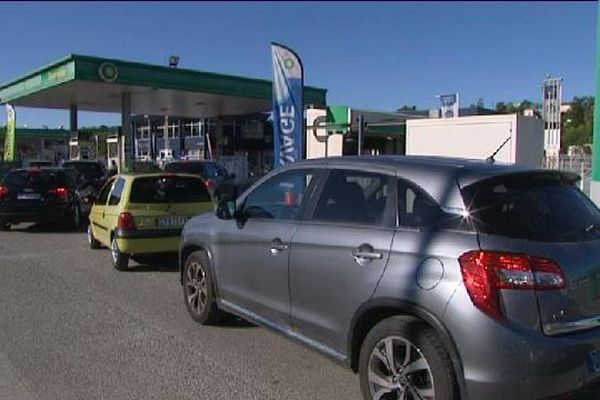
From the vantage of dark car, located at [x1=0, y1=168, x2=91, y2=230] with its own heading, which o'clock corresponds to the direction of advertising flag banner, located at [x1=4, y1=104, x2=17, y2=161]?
The advertising flag banner is roughly at 12 o'clock from the dark car.

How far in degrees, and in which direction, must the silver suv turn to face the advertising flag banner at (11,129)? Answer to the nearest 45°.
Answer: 0° — it already faces it

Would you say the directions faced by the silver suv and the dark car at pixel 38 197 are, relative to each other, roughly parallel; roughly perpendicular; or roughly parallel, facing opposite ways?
roughly parallel

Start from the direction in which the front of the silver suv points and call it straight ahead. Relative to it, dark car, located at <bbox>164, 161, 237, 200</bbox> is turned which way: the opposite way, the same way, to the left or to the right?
the same way

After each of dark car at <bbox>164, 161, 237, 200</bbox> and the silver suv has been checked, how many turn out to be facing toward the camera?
0

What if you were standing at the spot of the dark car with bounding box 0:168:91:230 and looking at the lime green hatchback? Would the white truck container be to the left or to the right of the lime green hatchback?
left

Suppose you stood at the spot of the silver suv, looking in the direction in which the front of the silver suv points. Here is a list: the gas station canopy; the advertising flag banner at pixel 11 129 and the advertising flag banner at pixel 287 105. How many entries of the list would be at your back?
0

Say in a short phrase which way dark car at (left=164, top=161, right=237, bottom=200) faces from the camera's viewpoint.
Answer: facing away from the viewer and to the left of the viewer

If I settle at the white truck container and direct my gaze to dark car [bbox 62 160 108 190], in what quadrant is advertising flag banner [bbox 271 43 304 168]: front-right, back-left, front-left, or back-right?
front-left

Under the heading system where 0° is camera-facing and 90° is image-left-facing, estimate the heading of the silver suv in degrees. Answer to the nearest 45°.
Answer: approximately 135°

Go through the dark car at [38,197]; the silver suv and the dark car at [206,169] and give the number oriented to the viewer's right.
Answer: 0

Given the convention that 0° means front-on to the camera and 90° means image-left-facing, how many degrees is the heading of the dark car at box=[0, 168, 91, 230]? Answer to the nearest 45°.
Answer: approximately 180°

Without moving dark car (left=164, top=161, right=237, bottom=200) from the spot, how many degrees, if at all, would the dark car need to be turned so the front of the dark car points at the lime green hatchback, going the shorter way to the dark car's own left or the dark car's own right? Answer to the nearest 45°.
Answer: approximately 135° to the dark car's own left

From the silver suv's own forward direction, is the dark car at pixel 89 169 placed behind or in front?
in front
